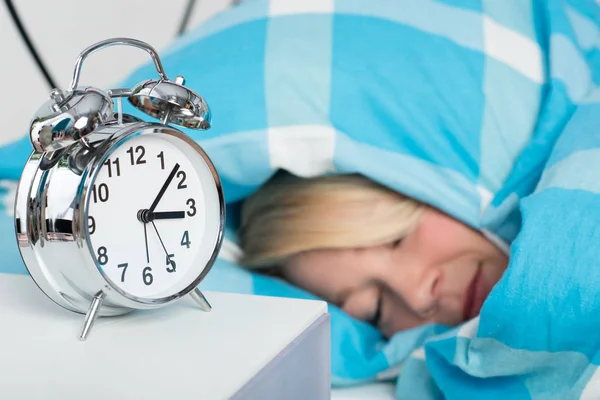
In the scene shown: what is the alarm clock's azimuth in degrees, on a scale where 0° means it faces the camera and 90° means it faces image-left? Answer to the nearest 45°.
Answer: approximately 315°
